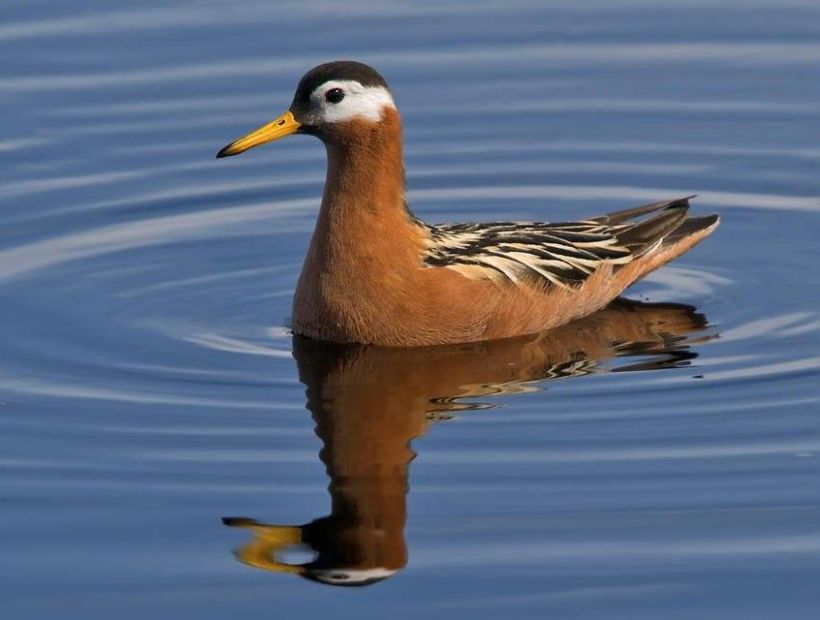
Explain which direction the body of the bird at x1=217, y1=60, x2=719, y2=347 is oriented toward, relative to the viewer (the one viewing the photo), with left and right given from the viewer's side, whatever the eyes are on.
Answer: facing to the left of the viewer
